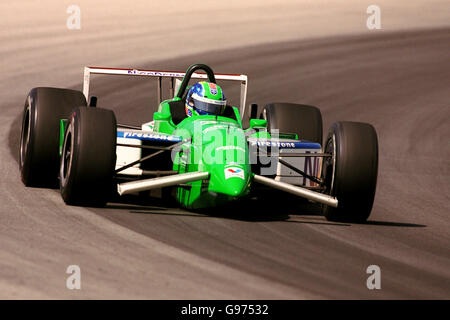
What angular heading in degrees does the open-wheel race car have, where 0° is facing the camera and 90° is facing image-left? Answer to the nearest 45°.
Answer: approximately 0°
